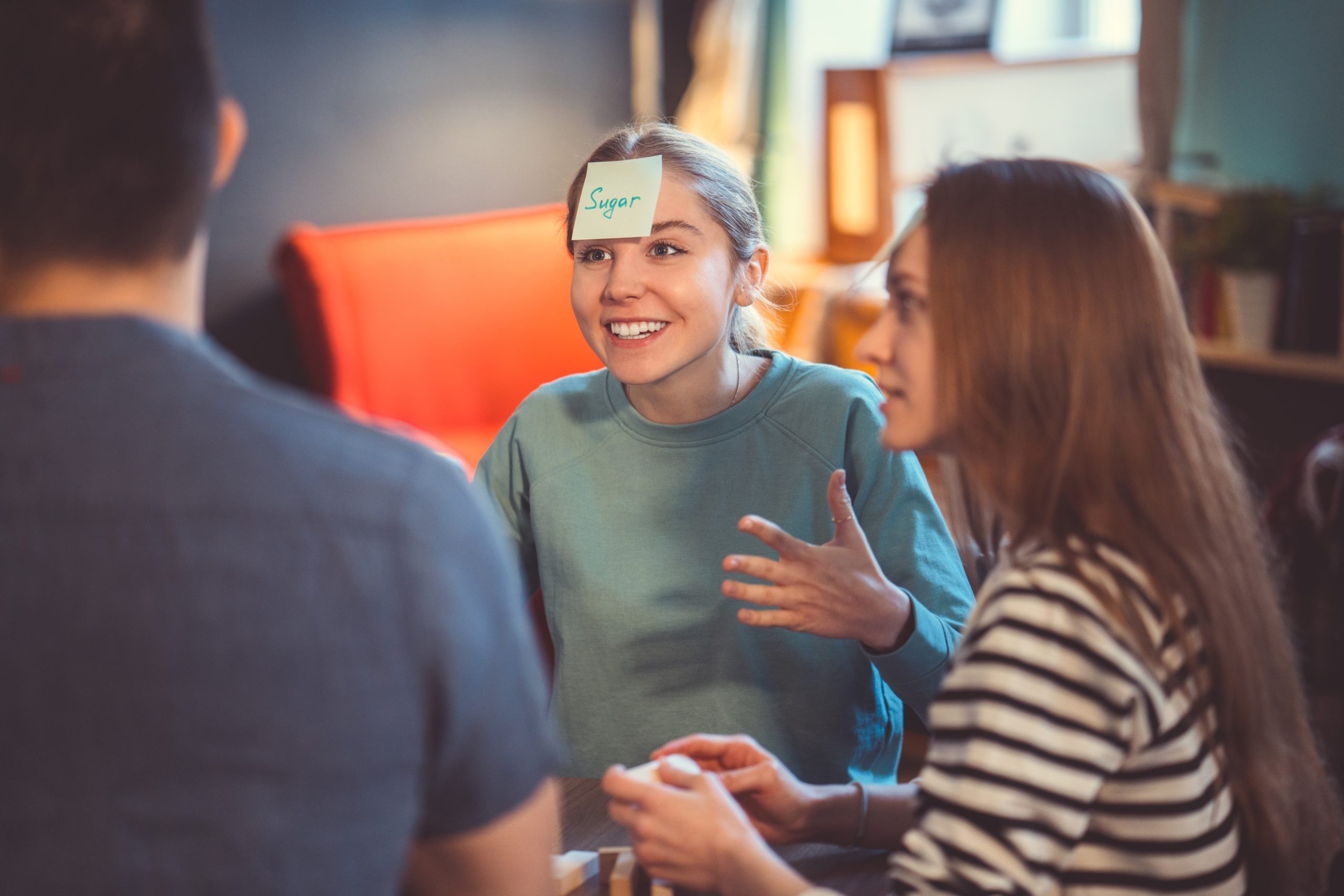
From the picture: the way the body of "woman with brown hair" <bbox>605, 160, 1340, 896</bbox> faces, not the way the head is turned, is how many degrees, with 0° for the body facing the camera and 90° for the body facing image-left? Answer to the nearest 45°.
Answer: approximately 90°

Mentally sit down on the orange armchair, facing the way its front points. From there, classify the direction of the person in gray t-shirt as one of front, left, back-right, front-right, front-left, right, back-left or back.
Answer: front-right

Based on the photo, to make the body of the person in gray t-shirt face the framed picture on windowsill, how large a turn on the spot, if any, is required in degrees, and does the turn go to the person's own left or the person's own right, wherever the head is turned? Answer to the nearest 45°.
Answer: approximately 45° to the person's own right

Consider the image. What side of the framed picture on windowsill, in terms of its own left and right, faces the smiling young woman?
front

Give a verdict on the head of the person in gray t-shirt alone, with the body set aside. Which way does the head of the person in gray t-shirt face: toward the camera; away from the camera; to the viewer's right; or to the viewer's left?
away from the camera

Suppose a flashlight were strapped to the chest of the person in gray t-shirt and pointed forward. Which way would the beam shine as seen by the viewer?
away from the camera

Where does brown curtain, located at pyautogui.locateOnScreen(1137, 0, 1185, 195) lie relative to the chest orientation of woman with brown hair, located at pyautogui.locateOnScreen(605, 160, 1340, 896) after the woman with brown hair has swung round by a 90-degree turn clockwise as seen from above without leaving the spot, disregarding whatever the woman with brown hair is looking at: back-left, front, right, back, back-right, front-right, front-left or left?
front

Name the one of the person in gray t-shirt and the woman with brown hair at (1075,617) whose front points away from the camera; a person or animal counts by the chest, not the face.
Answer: the person in gray t-shirt

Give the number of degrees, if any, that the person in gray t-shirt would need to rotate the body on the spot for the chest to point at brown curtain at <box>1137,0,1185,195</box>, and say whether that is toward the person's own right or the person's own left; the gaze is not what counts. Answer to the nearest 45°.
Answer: approximately 45° to the person's own right

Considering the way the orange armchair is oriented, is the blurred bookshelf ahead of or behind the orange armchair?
ahead

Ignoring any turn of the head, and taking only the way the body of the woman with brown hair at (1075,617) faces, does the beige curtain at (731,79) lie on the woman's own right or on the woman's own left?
on the woman's own right
